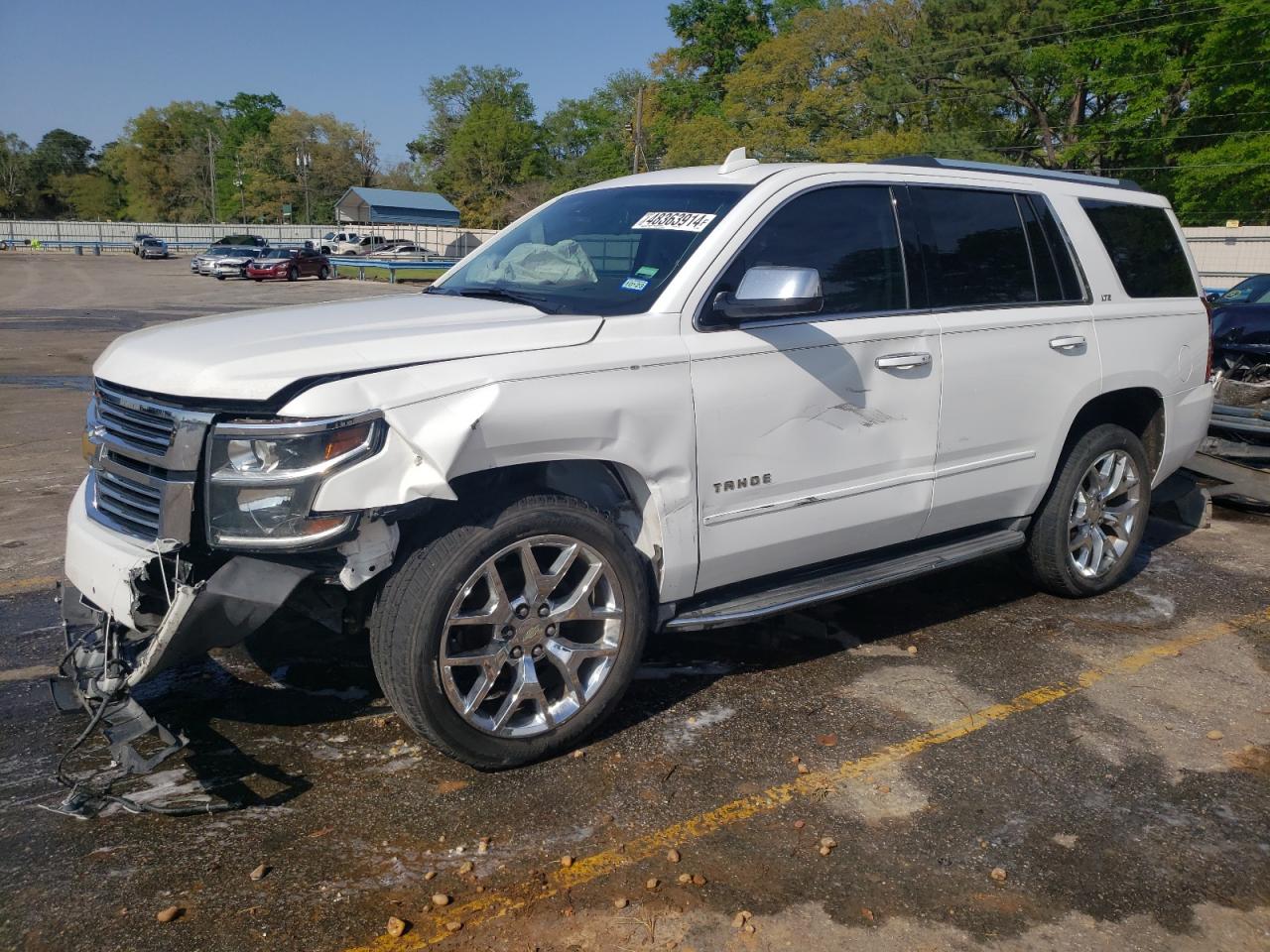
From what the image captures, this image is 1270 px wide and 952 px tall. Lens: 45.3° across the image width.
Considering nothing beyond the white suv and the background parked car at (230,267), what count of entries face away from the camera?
0

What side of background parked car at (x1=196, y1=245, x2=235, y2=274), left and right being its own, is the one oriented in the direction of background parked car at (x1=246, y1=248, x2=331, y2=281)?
left

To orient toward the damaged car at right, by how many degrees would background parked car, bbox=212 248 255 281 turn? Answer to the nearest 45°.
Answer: approximately 45° to its left

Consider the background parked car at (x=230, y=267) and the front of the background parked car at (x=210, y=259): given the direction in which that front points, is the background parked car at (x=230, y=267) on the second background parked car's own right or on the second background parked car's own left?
on the second background parked car's own left

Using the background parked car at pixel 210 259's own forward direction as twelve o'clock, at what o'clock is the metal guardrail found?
The metal guardrail is roughly at 8 o'clock from the background parked car.

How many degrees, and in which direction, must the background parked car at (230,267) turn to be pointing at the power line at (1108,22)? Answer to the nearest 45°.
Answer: approximately 135° to its left

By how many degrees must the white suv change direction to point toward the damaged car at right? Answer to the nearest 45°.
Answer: approximately 180°

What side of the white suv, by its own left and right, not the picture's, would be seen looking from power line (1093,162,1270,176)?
back

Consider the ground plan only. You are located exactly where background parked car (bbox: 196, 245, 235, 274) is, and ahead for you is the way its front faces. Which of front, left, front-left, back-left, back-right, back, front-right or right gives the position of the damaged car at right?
front-left
